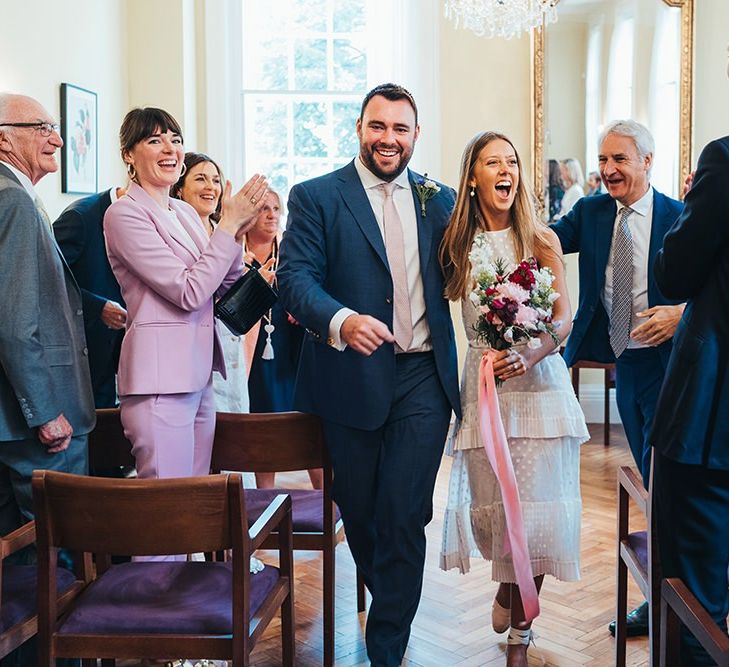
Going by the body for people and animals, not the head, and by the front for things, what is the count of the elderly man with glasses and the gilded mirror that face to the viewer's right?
1

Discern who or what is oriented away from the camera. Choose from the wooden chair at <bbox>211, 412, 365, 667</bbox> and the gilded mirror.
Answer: the wooden chair

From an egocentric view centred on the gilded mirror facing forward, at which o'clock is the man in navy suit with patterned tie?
The man in navy suit with patterned tie is roughly at 12 o'clock from the gilded mirror.

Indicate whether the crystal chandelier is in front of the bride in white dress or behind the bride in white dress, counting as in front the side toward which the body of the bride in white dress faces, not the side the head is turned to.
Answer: behind

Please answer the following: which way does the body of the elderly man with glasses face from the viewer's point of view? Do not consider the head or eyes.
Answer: to the viewer's right

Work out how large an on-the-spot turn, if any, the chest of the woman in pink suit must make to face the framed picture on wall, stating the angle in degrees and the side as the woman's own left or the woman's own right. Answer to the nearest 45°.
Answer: approximately 135° to the woman's own left

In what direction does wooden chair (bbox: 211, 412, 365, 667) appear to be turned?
away from the camera

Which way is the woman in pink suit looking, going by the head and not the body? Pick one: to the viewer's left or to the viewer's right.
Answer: to the viewer's right

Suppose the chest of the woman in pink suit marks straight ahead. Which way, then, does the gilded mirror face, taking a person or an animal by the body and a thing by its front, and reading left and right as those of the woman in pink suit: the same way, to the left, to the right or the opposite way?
to the right

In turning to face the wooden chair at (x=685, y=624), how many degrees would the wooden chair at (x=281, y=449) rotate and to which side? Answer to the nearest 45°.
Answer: approximately 135° to its right
